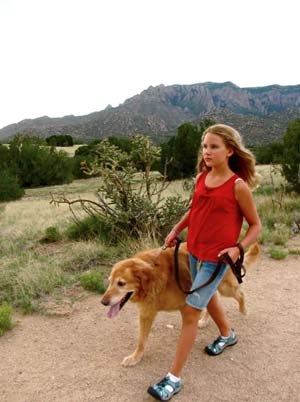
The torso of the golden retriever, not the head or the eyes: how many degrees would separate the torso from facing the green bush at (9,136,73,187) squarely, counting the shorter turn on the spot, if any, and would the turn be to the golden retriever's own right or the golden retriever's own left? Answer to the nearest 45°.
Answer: approximately 135° to the golden retriever's own right

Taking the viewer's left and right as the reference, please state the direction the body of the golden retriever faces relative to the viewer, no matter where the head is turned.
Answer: facing the viewer and to the left of the viewer

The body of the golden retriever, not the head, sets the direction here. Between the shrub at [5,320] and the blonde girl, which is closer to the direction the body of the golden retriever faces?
the shrub

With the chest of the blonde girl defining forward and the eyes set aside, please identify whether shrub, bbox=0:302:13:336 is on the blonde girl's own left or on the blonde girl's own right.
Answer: on the blonde girl's own right

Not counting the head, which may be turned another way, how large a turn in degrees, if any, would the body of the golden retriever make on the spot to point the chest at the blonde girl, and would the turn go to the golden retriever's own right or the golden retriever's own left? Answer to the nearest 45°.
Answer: approximately 90° to the golden retriever's own left

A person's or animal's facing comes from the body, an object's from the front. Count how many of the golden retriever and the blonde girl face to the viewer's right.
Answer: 0

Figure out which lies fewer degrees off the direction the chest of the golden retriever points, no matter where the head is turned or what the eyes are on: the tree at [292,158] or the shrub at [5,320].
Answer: the shrub

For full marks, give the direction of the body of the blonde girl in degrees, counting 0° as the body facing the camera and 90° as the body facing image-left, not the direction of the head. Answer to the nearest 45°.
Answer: approximately 45°

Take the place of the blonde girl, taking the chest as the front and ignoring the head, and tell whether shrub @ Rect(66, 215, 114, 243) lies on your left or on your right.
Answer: on your right
